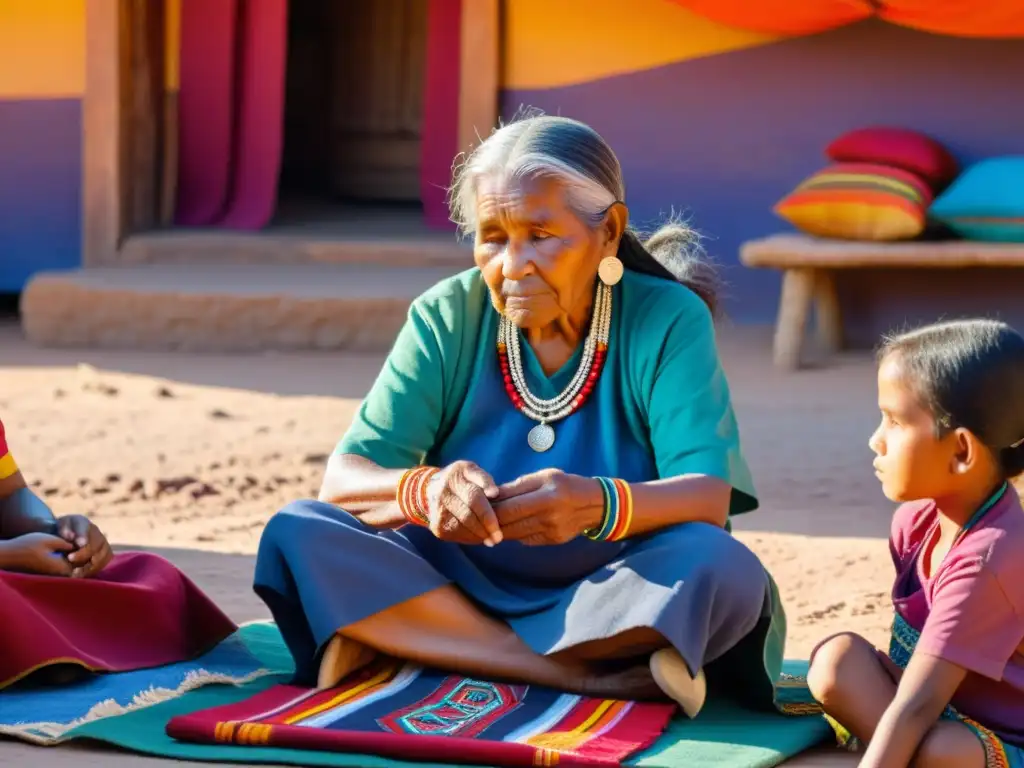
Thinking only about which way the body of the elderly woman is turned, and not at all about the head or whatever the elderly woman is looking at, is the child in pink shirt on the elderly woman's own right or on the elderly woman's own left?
on the elderly woman's own left

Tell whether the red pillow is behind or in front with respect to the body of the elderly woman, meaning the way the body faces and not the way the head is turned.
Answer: behind

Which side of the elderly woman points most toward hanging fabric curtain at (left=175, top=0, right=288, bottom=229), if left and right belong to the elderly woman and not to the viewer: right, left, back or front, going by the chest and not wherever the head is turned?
back

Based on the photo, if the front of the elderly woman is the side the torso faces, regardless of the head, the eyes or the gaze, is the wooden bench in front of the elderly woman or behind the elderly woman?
behind

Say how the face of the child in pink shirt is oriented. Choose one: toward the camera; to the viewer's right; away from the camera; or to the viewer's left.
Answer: to the viewer's left

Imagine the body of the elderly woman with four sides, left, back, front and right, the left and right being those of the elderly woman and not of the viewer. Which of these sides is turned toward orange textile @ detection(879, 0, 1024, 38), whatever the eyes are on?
back

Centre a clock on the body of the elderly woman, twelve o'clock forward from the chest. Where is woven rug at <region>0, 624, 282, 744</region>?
The woven rug is roughly at 3 o'clock from the elderly woman.

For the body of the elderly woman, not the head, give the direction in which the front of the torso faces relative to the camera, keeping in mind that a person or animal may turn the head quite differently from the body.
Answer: toward the camera

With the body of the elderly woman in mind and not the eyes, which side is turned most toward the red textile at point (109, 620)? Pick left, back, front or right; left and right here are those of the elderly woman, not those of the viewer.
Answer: right
